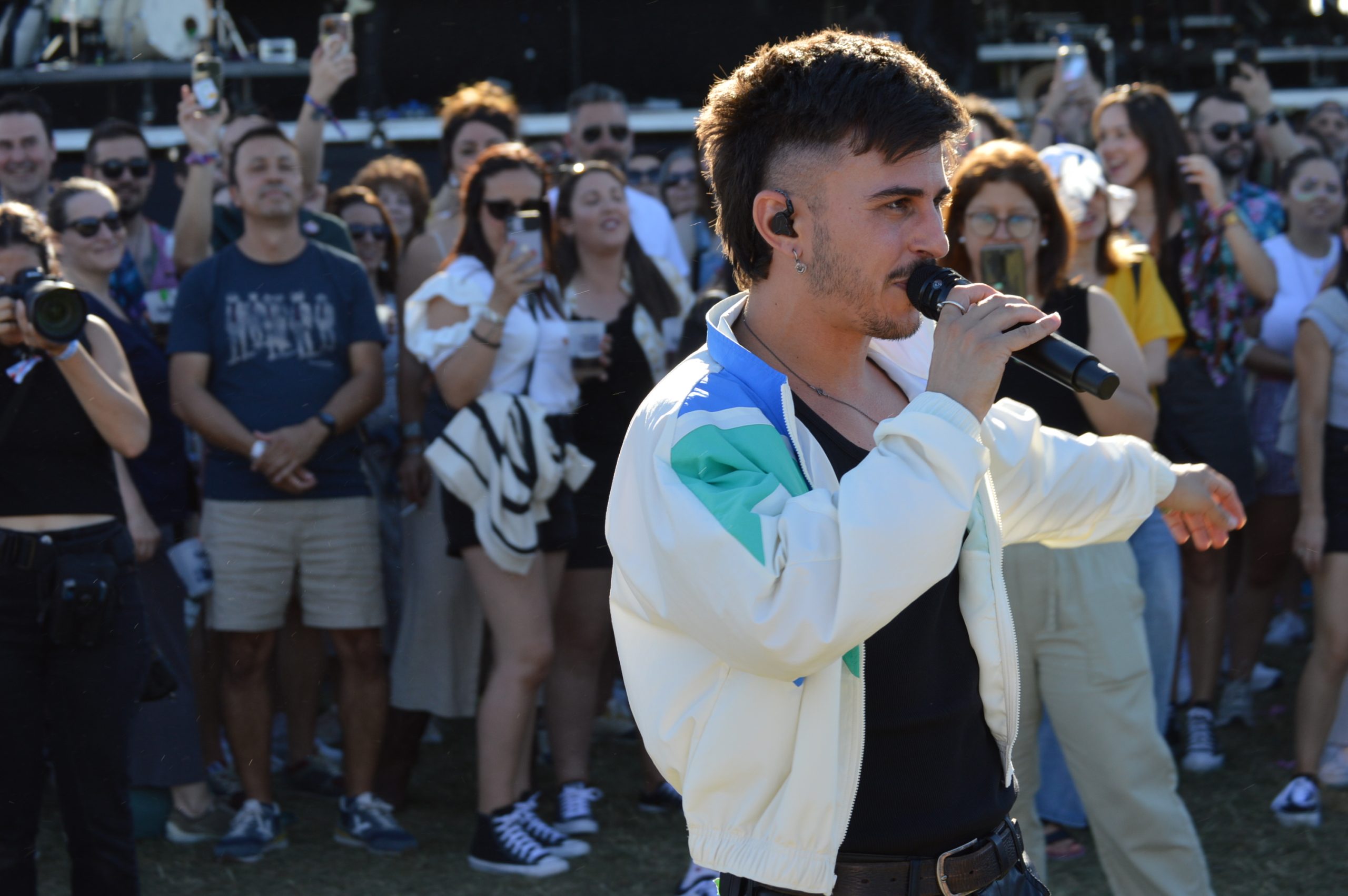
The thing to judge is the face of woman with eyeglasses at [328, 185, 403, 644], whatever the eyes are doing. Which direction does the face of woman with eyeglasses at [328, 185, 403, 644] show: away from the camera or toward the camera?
toward the camera

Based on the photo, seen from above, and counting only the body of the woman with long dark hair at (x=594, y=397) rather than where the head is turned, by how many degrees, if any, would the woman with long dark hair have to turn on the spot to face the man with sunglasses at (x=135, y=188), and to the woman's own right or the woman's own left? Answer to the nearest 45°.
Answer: approximately 135° to the woman's own right

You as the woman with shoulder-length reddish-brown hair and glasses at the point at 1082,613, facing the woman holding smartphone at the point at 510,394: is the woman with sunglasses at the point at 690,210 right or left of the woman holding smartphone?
right

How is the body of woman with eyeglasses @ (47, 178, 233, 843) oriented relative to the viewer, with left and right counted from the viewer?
facing the viewer and to the right of the viewer

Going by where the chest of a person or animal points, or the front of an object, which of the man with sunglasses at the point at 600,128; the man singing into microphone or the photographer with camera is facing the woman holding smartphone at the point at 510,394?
the man with sunglasses

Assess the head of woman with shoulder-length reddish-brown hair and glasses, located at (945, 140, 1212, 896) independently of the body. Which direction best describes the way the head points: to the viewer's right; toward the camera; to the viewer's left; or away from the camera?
toward the camera

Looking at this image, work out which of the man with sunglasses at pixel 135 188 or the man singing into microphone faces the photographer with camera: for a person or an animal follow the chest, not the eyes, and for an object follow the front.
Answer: the man with sunglasses

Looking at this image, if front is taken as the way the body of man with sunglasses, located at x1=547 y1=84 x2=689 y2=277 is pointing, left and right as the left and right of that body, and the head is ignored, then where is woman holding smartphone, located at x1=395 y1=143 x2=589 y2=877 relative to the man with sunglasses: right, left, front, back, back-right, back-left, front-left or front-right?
front

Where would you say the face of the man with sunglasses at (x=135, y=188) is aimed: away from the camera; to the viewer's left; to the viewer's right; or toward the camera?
toward the camera

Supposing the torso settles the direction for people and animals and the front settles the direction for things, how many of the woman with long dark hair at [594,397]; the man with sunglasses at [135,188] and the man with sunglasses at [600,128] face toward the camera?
3

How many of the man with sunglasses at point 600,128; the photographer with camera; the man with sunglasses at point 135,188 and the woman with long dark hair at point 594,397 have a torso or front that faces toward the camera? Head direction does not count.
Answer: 4

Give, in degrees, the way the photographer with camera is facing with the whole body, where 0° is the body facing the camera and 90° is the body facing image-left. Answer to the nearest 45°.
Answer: approximately 0°

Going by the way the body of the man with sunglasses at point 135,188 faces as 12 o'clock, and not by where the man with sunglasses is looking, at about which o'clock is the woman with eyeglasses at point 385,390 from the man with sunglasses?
The woman with eyeglasses is roughly at 10 o'clock from the man with sunglasses.

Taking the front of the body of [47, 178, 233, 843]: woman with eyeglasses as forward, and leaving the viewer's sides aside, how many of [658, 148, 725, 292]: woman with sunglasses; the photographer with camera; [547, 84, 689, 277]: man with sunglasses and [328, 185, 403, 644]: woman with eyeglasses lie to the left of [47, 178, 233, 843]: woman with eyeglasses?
3

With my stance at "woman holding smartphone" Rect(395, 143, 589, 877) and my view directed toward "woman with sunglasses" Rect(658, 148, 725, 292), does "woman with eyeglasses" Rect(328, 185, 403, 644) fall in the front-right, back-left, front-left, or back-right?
front-left

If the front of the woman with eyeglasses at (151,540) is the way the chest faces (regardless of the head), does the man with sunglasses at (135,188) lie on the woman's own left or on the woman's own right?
on the woman's own left

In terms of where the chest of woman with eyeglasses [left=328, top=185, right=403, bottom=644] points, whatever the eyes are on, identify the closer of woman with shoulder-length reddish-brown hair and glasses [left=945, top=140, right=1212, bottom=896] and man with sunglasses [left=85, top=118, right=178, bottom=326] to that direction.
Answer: the woman with shoulder-length reddish-brown hair and glasses

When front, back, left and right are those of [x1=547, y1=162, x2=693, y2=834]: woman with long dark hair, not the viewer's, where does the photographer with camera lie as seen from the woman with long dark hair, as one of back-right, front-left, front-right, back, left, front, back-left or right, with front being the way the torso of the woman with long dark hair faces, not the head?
front-right

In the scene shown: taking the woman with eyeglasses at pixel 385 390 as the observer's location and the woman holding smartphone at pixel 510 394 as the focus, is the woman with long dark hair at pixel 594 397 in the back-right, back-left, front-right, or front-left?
front-left

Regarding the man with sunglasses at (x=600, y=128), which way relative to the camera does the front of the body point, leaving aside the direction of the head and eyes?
toward the camera

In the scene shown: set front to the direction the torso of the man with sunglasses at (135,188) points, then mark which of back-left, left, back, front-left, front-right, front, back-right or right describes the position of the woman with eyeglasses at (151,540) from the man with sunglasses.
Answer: front
